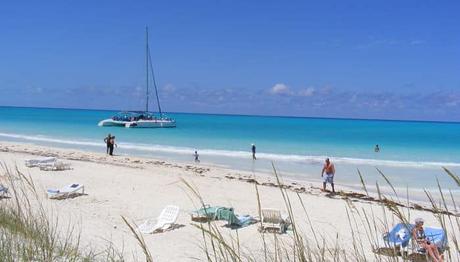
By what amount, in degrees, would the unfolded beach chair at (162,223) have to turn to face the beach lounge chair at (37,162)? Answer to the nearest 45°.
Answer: approximately 90° to its right

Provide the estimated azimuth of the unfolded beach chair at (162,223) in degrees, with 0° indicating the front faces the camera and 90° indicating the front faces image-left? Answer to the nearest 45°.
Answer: approximately 45°

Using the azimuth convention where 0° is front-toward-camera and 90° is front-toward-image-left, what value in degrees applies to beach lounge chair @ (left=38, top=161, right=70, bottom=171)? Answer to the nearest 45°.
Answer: approximately 90°

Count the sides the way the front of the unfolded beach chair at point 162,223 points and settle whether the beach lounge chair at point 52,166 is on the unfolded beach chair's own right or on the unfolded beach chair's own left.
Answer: on the unfolded beach chair's own right

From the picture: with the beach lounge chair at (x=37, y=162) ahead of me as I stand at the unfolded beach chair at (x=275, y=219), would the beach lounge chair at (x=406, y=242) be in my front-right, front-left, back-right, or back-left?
back-right

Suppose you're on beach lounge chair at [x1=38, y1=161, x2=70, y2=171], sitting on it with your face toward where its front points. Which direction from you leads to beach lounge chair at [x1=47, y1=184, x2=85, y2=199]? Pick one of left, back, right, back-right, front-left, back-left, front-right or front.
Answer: left
